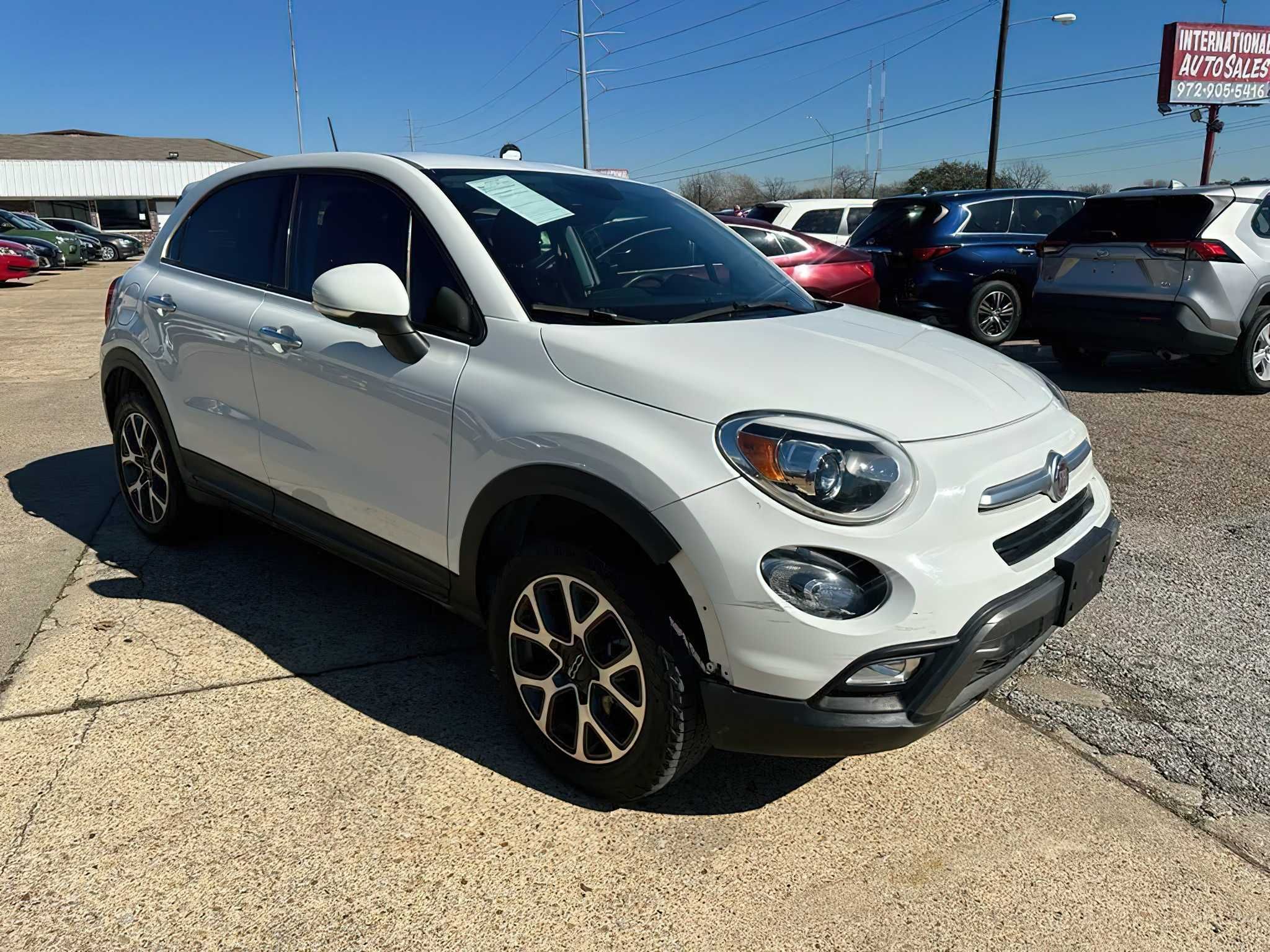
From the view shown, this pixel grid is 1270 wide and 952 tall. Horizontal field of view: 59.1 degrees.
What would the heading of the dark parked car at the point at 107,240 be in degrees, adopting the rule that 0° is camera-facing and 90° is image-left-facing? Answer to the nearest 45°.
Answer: approximately 315°

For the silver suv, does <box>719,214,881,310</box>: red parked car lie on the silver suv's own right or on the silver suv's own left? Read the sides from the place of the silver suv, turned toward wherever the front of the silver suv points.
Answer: on the silver suv's own left

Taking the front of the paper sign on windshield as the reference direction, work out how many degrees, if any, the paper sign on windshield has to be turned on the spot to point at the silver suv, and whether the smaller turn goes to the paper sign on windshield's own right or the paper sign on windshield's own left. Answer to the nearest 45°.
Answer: approximately 90° to the paper sign on windshield's own left

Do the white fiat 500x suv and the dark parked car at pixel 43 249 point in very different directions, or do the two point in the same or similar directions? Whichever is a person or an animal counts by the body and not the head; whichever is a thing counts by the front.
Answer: same or similar directions

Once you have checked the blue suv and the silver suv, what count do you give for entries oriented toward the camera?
0

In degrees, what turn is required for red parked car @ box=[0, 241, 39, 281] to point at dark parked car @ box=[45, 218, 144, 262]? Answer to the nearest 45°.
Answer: approximately 135° to its left

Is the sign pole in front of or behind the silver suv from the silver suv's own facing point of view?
in front

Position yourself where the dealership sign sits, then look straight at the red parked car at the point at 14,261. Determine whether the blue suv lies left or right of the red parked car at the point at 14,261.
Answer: left

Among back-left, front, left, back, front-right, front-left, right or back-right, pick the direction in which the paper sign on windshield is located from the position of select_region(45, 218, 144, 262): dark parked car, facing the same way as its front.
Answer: front-right

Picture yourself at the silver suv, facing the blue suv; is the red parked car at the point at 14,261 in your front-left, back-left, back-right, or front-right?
front-left

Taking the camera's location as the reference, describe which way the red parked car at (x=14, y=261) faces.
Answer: facing the viewer and to the right of the viewer

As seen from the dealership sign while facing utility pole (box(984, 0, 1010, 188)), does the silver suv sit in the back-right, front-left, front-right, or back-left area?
front-left

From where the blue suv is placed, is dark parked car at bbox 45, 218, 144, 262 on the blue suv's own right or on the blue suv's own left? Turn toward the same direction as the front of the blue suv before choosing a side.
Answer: on the blue suv's own left

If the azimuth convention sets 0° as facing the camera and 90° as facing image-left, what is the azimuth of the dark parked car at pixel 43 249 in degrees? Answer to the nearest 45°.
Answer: approximately 315°

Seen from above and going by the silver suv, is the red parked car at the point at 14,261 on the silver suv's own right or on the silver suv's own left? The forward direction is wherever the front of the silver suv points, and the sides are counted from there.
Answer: on the silver suv's own left
